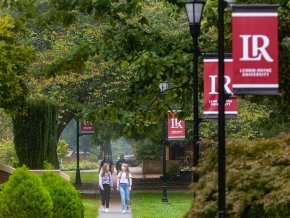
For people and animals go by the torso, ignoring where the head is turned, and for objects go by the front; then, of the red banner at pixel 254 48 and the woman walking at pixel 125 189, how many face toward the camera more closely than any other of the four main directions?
2

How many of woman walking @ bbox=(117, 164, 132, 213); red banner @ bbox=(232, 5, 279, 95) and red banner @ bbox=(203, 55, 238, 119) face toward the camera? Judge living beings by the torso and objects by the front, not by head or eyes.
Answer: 3

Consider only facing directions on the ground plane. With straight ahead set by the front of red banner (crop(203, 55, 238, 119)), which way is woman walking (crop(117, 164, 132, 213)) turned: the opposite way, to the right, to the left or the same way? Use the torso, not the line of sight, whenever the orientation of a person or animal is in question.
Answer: the same way

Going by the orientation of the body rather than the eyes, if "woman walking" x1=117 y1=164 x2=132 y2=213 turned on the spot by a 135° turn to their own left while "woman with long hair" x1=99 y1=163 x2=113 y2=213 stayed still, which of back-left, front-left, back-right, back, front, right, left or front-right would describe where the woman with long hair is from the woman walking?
left

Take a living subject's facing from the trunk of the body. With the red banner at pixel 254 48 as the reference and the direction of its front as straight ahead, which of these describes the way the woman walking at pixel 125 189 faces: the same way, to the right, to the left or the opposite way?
the same way

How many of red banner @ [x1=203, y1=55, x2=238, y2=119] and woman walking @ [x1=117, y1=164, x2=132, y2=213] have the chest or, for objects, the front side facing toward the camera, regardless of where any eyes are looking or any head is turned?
2

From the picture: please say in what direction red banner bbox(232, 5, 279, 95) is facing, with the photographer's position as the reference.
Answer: facing the viewer

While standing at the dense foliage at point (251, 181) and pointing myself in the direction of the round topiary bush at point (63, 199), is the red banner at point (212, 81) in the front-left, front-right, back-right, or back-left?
front-right

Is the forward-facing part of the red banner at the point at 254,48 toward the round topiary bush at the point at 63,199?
no

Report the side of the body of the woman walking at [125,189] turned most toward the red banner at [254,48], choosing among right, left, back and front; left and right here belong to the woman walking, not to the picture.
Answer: front

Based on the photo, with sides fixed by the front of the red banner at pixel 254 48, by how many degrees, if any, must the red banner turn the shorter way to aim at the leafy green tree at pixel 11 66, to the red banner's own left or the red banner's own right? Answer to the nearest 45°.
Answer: approximately 135° to the red banner's own right

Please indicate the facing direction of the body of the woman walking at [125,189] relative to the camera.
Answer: toward the camera

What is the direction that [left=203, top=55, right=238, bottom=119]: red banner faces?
toward the camera
